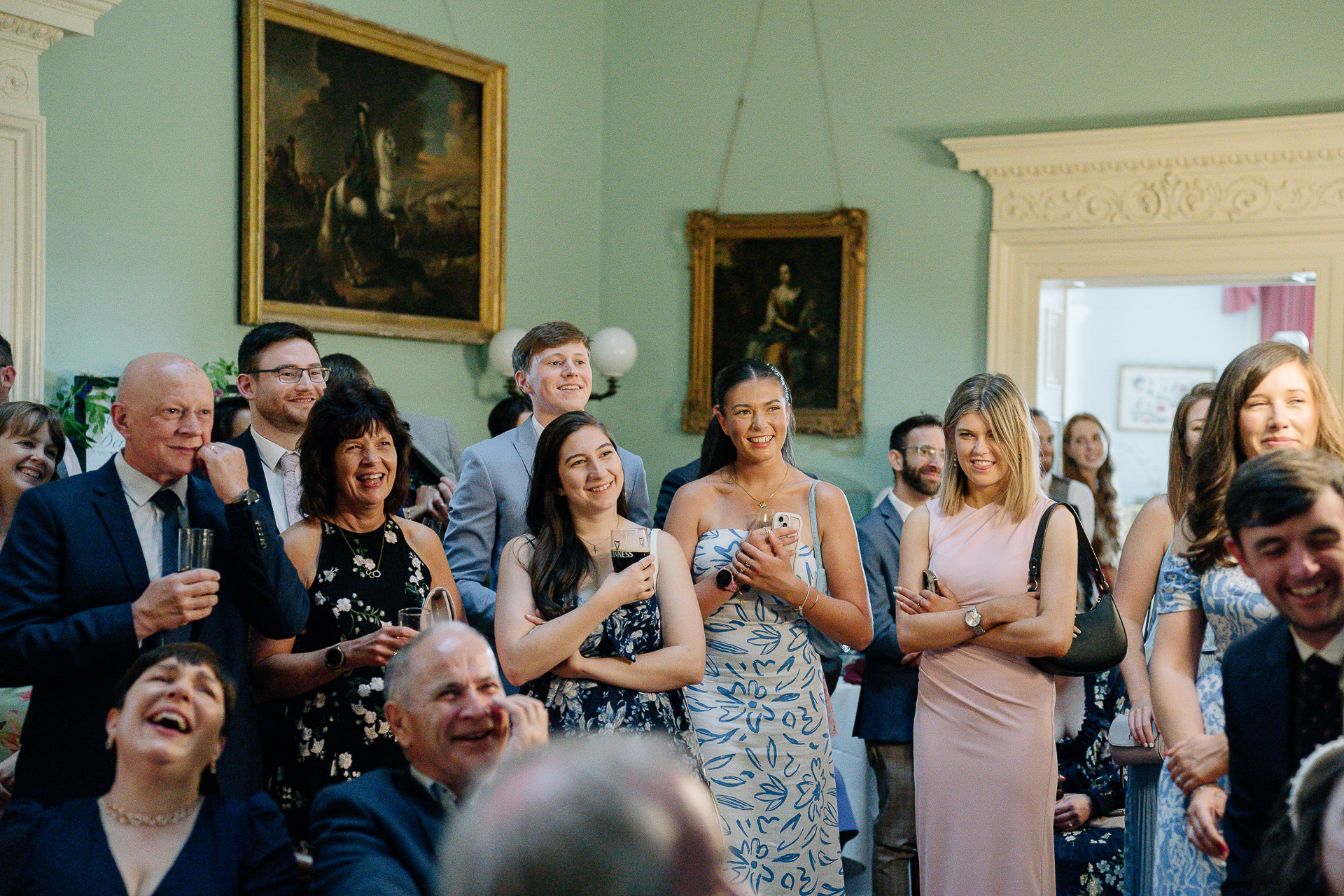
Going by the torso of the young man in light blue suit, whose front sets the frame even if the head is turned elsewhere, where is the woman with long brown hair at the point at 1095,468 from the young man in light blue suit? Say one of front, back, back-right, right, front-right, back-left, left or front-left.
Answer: left

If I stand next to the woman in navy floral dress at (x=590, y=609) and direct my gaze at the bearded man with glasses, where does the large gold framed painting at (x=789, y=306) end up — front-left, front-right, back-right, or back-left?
front-left

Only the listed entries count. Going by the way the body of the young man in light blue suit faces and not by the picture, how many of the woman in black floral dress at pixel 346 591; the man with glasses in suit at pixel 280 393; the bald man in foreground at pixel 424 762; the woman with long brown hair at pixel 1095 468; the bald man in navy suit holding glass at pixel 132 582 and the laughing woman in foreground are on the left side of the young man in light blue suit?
1

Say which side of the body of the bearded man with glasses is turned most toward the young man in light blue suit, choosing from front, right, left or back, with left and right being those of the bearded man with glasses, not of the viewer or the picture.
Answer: right

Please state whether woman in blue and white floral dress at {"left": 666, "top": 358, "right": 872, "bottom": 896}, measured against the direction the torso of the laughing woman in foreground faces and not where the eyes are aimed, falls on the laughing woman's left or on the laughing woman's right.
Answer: on the laughing woman's left

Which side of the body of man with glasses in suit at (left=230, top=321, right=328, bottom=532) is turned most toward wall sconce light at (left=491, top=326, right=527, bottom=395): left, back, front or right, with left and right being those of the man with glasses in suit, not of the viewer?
left

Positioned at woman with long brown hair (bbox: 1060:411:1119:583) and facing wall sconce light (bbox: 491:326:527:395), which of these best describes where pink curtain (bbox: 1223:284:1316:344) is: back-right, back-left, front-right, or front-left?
back-right

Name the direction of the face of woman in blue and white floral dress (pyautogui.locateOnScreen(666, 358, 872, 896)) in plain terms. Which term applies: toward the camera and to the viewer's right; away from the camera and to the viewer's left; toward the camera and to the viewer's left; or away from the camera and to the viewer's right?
toward the camera and to the viewer's right

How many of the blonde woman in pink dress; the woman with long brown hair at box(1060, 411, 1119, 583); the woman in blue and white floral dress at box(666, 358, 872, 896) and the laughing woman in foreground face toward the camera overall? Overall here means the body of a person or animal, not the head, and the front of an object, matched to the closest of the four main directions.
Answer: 4

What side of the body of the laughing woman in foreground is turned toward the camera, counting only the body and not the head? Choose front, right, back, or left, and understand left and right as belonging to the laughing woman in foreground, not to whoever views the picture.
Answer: front

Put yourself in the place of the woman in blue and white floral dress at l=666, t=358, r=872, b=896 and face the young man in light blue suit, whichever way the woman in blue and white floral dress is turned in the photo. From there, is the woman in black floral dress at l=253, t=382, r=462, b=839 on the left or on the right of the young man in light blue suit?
left

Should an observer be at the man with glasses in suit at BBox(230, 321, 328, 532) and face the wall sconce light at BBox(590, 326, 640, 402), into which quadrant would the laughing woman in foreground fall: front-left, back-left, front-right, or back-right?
back-right

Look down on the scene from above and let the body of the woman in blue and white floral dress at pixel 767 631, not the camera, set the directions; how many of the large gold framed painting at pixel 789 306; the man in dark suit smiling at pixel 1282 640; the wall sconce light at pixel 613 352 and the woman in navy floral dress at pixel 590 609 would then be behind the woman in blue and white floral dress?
2

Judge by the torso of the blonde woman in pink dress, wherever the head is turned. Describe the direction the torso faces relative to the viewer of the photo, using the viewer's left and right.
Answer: facing the viewer

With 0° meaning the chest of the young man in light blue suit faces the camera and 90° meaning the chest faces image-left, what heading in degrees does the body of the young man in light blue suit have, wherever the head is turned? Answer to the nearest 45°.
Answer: approximately 315°
